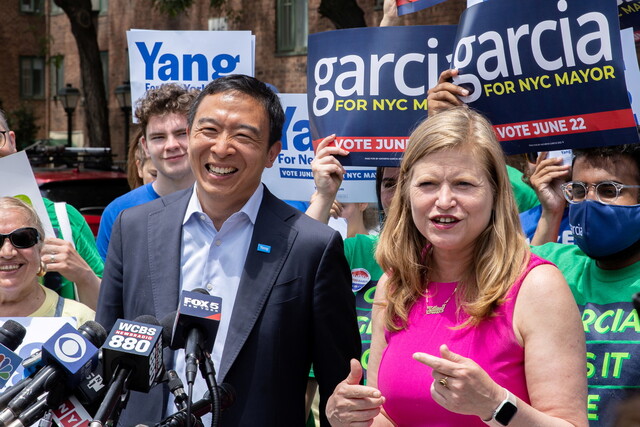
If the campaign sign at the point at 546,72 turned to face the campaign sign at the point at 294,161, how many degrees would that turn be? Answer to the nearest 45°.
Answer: approximately 135° to its right

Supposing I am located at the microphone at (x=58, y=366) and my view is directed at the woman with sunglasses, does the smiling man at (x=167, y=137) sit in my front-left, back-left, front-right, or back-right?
front-right

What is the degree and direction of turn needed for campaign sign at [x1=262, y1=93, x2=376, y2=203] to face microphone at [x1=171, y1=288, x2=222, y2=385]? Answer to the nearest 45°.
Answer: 0° — it already faces it

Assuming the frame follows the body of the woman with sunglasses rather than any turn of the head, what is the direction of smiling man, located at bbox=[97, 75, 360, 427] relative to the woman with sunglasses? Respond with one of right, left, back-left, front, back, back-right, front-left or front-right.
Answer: front-left

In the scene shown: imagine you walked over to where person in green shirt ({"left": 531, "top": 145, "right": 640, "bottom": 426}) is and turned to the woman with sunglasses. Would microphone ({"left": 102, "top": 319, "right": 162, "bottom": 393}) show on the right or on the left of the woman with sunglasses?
left

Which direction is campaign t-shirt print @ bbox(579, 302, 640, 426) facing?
toward the camera

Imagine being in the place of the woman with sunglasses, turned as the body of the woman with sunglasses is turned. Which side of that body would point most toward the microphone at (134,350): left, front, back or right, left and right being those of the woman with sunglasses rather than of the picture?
front

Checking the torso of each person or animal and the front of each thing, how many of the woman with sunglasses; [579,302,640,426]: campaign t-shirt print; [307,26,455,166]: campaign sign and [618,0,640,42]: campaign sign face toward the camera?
4

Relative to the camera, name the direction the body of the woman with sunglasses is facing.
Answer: toward the camera

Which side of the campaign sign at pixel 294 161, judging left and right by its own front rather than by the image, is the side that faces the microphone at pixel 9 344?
front

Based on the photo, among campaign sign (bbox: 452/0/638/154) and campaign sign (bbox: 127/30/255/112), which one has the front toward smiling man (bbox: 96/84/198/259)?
campaign sign (bbox: 127/30/255/112)

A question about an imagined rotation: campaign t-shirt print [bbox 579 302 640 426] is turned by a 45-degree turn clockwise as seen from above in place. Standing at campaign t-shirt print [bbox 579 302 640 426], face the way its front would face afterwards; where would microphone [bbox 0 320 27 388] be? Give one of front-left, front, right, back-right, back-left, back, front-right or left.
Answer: front

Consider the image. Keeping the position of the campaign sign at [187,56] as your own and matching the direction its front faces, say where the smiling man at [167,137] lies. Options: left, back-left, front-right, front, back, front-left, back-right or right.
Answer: front

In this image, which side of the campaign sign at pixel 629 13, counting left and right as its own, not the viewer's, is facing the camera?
front
